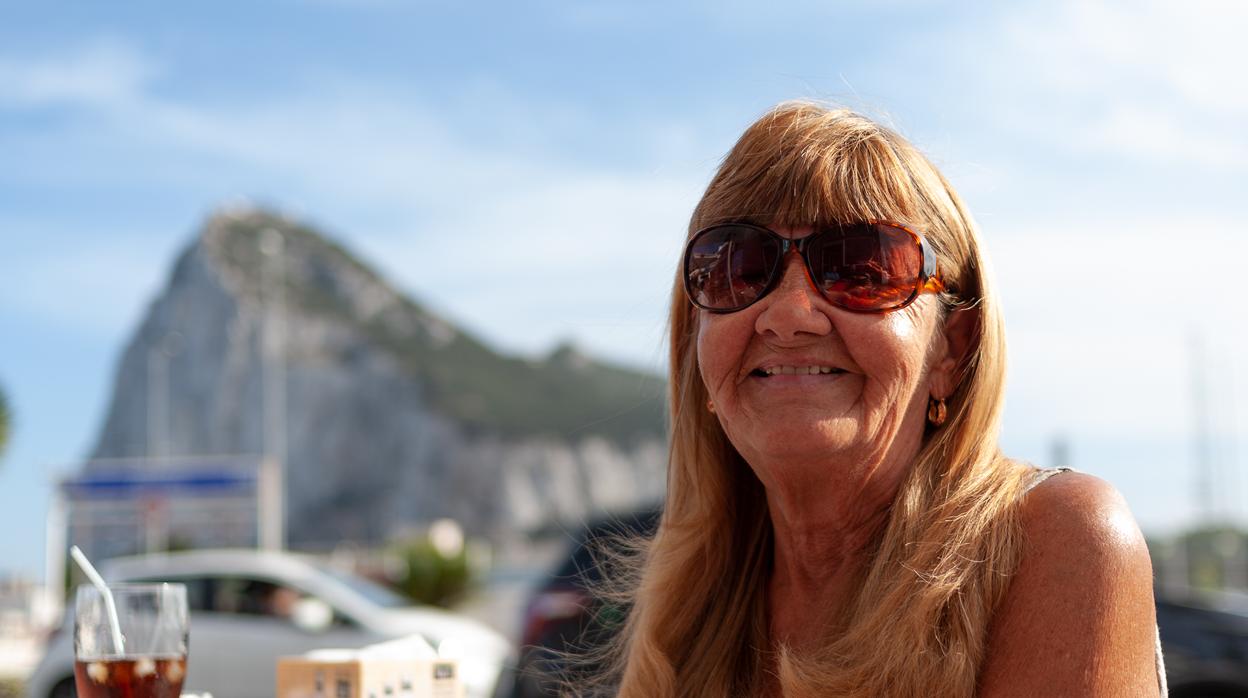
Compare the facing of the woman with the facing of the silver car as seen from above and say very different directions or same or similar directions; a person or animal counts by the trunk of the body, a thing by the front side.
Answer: very different directions

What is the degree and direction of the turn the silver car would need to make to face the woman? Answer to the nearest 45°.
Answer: approximately 90° to its right

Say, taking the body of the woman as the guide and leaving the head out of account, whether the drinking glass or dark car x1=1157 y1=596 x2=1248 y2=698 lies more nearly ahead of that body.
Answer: the drinking glass

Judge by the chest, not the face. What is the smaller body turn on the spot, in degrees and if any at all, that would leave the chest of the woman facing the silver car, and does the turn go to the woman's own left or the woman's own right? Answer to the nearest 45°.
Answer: approximately 90° to the woman's own right

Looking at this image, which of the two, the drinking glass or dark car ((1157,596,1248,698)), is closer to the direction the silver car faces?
the dark car

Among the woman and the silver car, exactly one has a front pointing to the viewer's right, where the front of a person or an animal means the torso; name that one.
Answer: the silver car

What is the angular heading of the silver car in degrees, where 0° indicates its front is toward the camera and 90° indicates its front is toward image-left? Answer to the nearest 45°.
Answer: approximately 270°

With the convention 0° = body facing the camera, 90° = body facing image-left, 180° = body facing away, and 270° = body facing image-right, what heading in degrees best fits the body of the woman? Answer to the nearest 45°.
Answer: approximately 45°

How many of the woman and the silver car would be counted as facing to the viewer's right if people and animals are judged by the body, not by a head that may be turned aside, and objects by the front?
1

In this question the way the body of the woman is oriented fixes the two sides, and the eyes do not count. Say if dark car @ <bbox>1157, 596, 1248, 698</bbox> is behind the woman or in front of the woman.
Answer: behind

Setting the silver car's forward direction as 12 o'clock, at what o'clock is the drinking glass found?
The drinking glass is roughly at 3 o'clock from the silver car.
